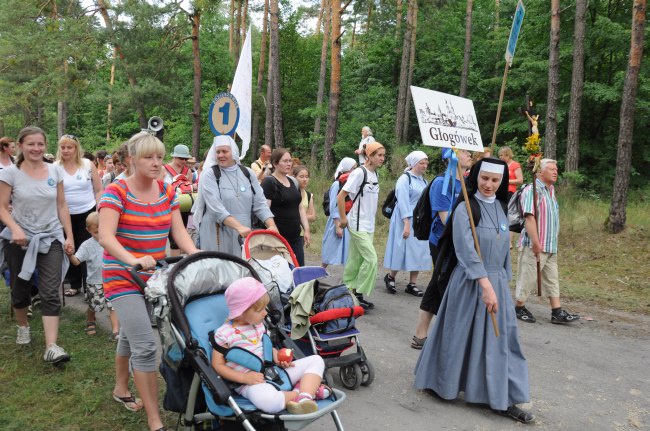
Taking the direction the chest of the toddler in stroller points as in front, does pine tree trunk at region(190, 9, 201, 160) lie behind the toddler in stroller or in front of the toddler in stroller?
behind

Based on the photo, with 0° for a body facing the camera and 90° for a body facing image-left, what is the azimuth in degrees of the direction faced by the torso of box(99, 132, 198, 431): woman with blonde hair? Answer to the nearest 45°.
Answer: approximately 315°

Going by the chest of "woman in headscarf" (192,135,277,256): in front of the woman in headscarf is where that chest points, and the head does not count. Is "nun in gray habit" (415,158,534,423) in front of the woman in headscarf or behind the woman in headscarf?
in front

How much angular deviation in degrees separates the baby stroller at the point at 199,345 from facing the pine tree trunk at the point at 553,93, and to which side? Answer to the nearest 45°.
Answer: approximately 90° to its left

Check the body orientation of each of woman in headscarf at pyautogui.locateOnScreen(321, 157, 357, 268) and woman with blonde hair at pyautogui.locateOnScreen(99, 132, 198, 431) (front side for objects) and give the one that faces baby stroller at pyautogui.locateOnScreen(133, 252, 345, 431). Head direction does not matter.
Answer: the woman with blonde hair

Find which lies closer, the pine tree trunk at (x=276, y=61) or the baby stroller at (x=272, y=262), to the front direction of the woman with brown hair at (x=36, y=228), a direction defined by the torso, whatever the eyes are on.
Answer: the baby stroller

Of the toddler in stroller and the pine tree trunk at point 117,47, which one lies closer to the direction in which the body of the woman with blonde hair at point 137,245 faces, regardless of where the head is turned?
the toddler in stroller

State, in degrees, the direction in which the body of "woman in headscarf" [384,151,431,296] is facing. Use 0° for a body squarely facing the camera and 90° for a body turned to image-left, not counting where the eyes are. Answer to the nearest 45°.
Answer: approximately 315°

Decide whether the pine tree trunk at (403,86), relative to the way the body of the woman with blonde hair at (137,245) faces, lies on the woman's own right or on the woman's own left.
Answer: on the woman's own left

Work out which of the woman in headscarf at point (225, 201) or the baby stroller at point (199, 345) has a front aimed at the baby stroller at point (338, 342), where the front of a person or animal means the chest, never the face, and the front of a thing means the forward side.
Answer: the woman in headscarf

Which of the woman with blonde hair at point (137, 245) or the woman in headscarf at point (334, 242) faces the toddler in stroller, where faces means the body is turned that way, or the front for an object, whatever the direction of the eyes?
the woman with blonde hair

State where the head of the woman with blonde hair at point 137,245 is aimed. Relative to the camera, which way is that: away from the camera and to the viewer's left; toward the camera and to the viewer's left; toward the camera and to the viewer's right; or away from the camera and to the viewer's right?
toward the camera and to the viewer's right

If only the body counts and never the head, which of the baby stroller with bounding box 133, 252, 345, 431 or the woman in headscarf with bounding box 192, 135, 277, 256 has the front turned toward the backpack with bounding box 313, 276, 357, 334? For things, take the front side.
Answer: the woman in headscarf

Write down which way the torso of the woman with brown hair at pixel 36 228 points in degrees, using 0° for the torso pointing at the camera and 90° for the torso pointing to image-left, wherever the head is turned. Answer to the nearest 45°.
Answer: approximately 315°

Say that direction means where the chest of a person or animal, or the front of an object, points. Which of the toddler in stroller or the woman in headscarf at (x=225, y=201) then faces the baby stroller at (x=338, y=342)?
the woman in headscarf
